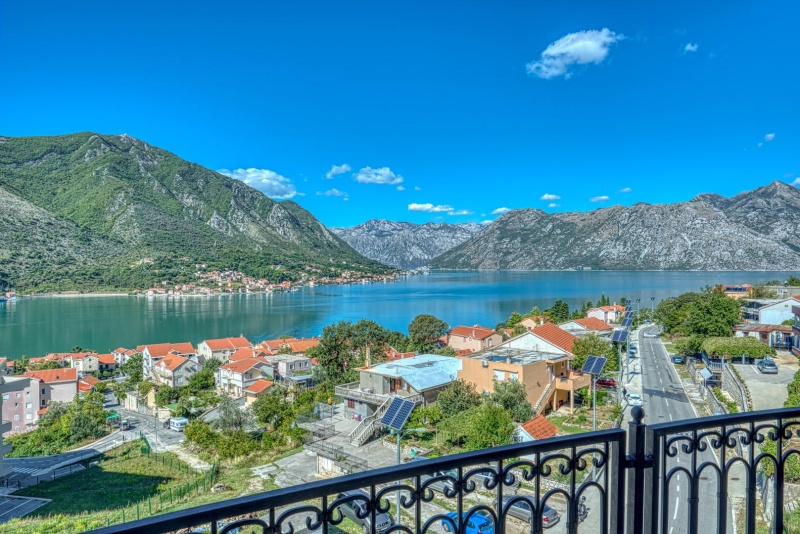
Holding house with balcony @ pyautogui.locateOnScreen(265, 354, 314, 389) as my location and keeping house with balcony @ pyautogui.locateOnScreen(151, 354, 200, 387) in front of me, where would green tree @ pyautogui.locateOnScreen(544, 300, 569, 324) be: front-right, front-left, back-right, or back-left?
back-right

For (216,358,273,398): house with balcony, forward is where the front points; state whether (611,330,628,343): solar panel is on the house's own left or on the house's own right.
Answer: on the house's own left

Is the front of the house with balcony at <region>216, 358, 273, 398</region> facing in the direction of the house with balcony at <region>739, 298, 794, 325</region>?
no

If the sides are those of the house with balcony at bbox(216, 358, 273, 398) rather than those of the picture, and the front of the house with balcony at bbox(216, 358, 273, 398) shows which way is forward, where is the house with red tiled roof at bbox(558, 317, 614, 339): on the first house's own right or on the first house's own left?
on the first house's own left

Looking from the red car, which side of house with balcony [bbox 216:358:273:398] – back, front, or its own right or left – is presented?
left

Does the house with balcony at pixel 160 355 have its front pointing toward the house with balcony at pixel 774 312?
no

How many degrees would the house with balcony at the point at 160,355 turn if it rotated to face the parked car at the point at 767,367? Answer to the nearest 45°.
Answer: approximately 45° to its left

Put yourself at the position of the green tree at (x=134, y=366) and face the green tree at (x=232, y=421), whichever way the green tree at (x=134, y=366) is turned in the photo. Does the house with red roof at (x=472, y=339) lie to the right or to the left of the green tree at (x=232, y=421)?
left

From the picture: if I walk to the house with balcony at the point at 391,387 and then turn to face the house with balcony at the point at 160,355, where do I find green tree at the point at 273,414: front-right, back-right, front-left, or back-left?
front-left

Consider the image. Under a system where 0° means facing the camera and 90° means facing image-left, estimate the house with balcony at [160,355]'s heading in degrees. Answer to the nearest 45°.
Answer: approximately 0°

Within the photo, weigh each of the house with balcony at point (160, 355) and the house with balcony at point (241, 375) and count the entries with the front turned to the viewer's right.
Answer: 0

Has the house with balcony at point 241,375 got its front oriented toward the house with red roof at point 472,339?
no
